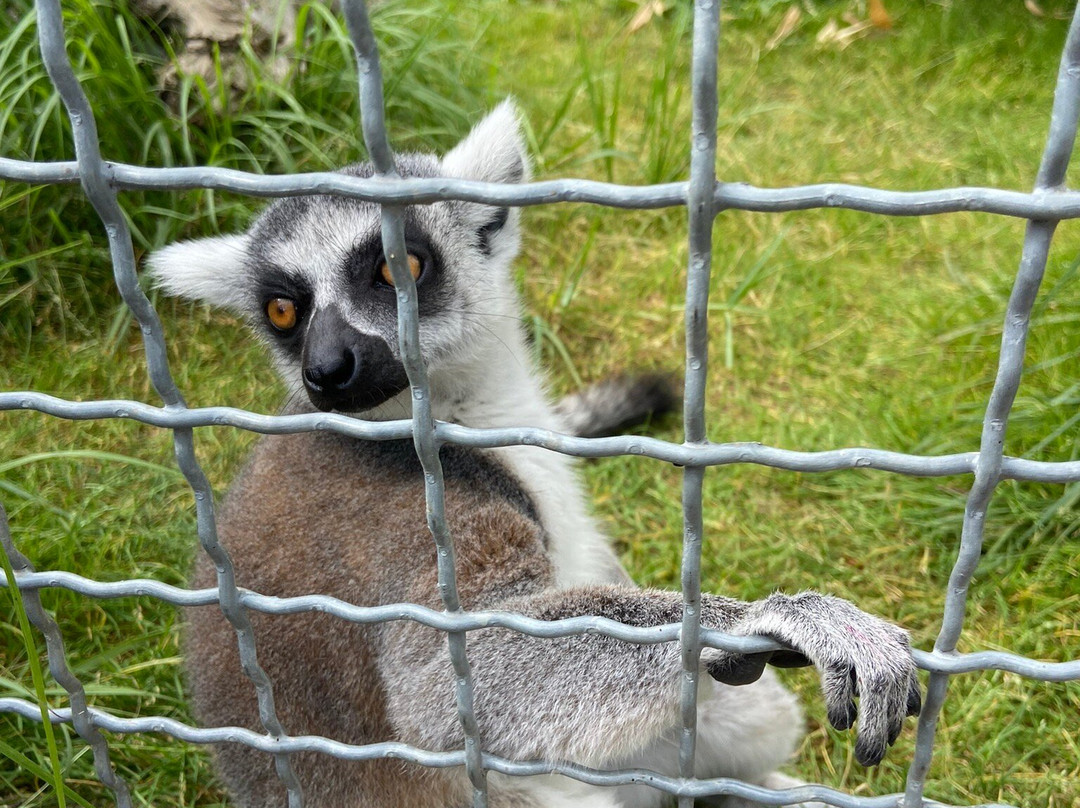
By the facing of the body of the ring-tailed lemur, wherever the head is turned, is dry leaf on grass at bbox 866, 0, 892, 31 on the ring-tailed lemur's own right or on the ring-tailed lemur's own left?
on the ring-tailed lemur's own left

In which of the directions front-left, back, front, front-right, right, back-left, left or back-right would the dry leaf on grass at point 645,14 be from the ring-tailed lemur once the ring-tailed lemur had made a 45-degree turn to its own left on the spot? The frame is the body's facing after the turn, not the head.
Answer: front-left

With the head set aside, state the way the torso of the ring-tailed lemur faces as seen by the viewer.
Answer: to the viewer's right

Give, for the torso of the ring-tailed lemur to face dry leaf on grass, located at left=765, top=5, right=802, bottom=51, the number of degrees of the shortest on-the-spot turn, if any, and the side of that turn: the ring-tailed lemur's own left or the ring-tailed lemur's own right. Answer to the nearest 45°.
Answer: approximately 90° to the ring-tailed lemur's own left
